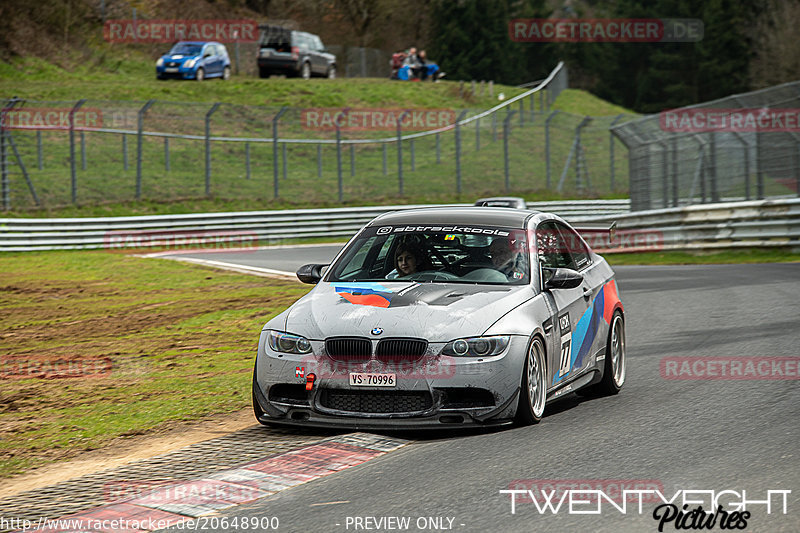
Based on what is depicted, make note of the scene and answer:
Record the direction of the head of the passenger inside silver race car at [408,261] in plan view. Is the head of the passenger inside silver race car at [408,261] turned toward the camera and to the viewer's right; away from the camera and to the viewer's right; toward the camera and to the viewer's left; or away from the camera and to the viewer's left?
toward the camera and to the viewer's left

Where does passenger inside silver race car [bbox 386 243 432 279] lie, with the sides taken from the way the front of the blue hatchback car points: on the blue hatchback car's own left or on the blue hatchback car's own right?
on the blue hatchback car's own left

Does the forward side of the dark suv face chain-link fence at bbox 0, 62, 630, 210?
no

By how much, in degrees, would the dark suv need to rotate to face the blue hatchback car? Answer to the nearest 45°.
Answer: approximately 180°

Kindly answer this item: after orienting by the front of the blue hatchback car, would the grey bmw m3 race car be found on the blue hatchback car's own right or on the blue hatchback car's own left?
on the blue hatchback car's own left

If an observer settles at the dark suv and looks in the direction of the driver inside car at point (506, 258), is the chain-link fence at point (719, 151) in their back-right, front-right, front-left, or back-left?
front-left

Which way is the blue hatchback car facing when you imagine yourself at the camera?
facing the viewer and to the left of the viewer

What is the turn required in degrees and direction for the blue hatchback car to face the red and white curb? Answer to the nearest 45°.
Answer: approximately 45° to its left

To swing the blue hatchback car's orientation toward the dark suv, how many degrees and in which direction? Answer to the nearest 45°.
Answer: approximately 180°

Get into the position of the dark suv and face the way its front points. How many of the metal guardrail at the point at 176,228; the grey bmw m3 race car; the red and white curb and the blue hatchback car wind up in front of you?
0

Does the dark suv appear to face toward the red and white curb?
no

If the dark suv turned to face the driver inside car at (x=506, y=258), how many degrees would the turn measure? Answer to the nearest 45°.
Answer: approximately 135° to its right

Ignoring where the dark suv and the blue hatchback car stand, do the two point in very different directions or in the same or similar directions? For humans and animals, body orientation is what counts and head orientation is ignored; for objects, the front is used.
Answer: very different directions

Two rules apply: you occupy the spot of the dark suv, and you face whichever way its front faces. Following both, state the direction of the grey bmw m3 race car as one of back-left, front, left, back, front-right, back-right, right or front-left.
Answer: back-right

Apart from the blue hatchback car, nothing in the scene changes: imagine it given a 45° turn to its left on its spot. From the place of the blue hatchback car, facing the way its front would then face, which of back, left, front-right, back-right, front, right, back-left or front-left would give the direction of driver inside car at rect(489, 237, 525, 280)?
front

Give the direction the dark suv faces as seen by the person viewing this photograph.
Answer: facing away from the viewer and to the right of the viewer
